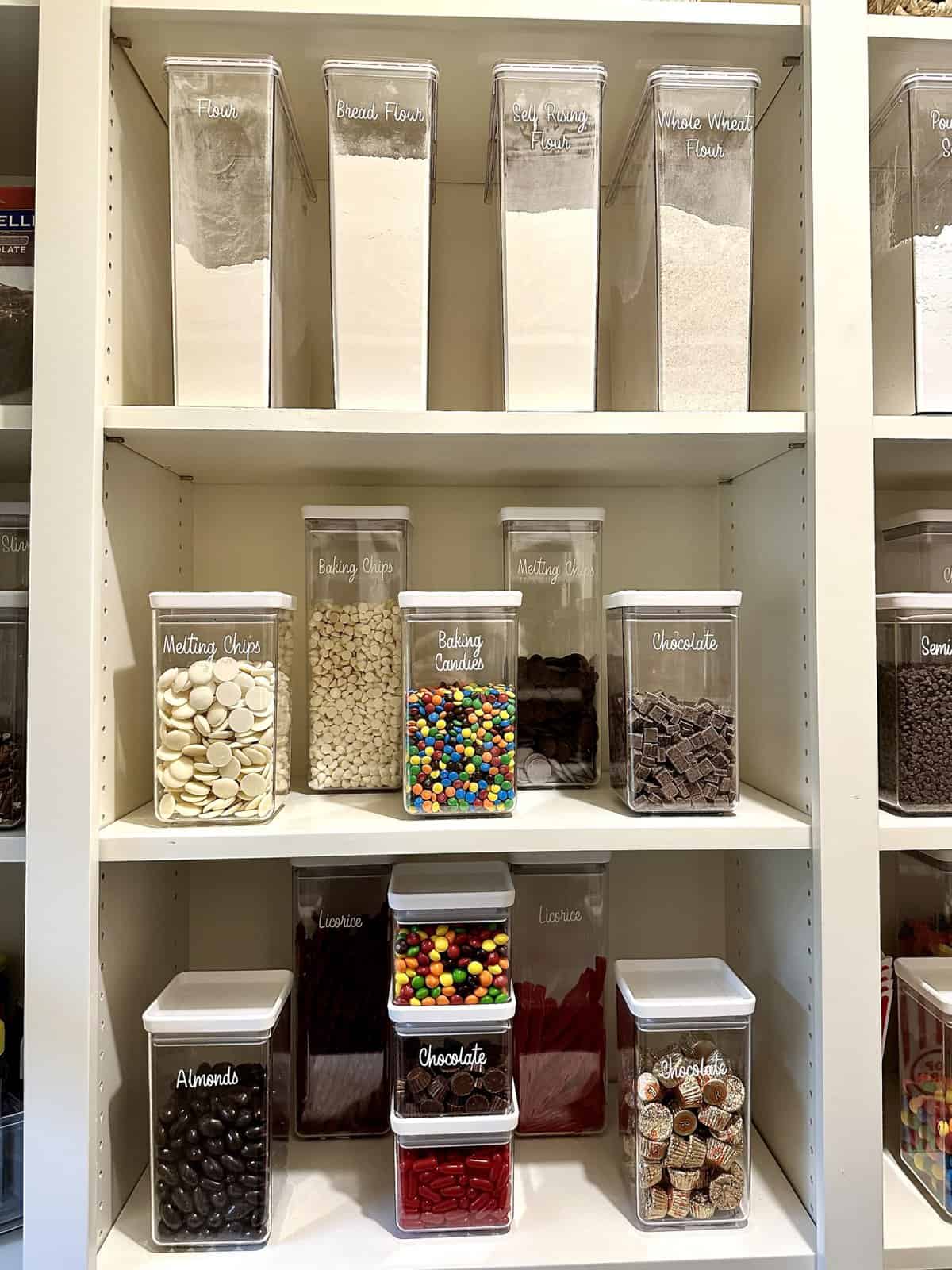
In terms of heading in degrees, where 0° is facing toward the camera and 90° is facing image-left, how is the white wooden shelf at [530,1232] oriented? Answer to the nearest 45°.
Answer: approximately 0°
